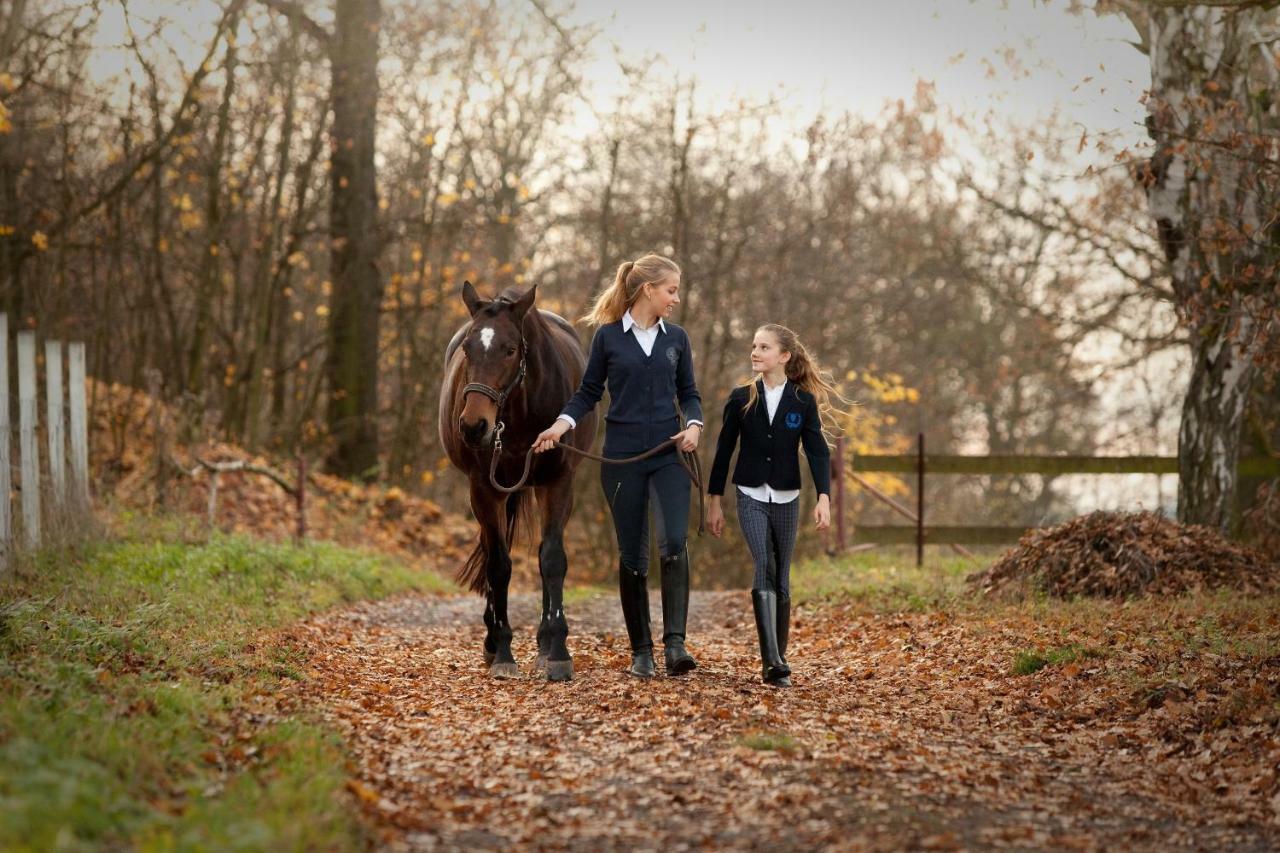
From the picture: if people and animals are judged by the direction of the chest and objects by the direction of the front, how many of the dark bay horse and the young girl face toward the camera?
2

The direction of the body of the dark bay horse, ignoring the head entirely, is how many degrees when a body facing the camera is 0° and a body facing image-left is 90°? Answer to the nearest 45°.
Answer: approximately 0°

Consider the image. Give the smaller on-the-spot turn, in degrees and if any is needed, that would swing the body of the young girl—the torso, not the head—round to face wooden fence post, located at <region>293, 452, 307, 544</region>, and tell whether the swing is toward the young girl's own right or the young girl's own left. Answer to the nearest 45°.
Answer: approximately 135° to the young girl's own right

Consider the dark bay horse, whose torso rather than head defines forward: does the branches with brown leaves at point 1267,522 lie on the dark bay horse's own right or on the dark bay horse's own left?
on the dark bay horse's own left

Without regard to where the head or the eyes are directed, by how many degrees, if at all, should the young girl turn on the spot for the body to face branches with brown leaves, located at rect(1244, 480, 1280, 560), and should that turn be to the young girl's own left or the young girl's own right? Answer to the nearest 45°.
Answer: approximately 135° to the young girl's own left

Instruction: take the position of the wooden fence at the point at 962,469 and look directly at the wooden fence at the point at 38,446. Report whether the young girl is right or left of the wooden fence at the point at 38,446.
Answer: left

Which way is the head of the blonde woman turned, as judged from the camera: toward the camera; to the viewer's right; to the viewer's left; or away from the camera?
to the viewer's right

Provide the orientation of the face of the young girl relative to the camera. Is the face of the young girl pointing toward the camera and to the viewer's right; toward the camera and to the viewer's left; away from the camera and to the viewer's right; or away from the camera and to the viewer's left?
toward the camera and to the viewer's left
